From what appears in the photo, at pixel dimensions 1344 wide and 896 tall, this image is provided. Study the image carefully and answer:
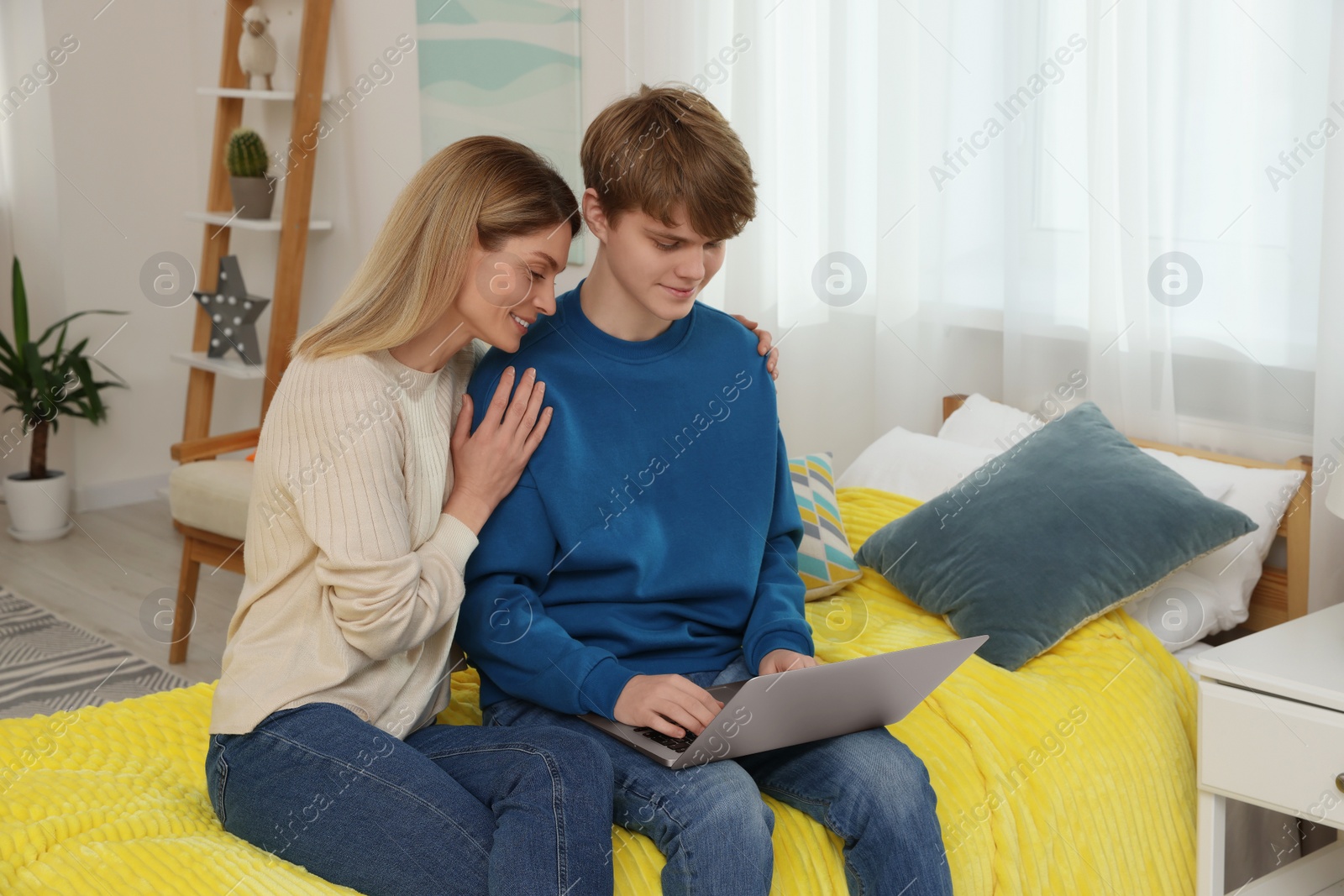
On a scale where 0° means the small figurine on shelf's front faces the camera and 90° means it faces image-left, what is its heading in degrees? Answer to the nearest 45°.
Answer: approximately 0°

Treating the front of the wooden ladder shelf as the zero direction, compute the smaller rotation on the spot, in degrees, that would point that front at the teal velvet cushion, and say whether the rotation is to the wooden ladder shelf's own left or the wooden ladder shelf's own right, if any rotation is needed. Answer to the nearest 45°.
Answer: approximately 90° to the wooden ladder shelf's own left

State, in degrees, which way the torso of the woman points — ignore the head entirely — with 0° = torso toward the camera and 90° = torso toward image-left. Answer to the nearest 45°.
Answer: approximately 270°

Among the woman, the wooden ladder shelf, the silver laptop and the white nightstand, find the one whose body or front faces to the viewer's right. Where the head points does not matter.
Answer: the woman

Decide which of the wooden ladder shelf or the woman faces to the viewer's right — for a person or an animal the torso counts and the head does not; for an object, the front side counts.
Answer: the woman

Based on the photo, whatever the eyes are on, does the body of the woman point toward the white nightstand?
yes

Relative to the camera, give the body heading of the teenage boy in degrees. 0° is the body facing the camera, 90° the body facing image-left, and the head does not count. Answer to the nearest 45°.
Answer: approximately 315°

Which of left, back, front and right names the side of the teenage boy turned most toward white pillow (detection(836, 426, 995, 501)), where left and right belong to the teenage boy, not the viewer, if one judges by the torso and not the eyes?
left
